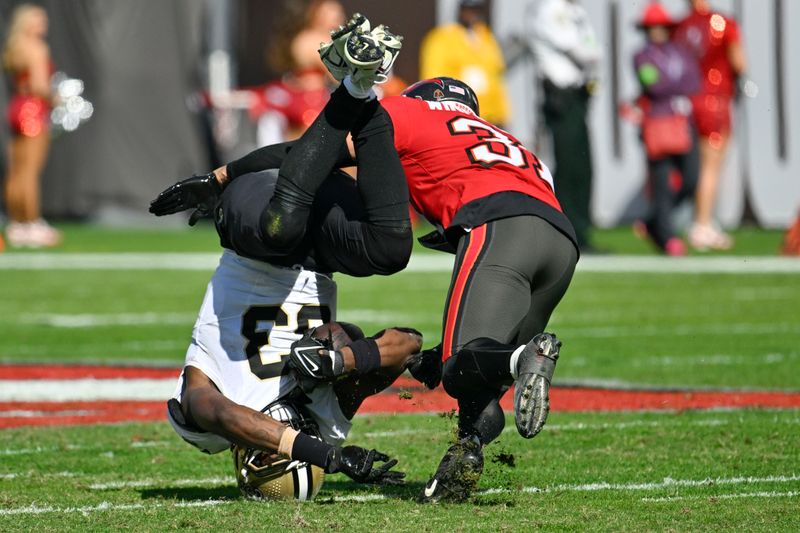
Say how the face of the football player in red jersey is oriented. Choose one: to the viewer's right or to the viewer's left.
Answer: to the viewer's left

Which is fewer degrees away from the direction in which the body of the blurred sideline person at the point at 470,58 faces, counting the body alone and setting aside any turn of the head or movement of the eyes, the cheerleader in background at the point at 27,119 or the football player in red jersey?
the football player in red jersey

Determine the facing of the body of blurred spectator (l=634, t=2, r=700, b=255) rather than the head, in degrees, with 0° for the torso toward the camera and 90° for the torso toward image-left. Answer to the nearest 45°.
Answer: approximately 0°

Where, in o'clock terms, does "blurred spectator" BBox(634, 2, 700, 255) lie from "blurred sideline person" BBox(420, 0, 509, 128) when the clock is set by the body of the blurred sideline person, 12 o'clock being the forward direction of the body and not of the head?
The blurred spectator is roughly at 10 o'clock from the blurred sideline person.

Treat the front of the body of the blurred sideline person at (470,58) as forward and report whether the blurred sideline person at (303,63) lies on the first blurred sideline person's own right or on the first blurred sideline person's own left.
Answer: on the first blurred sideline person's own right
